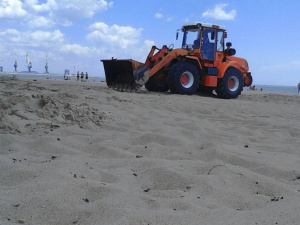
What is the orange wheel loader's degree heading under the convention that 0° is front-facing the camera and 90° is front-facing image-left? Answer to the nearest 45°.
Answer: approximately 45°
